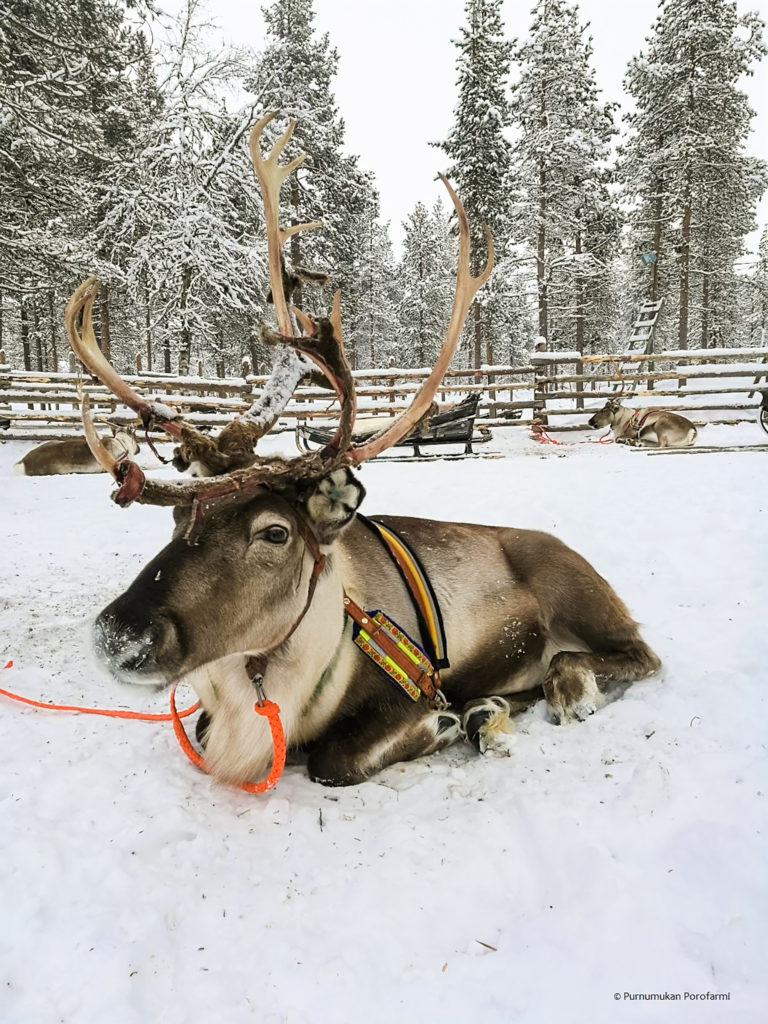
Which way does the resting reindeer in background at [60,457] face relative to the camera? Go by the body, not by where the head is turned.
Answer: to the viewer's right

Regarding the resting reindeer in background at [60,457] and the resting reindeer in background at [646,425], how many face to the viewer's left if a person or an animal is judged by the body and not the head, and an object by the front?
1

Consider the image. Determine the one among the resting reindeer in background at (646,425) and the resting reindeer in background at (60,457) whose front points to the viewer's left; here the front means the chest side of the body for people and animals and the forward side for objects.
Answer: the resting reindeer in background at (646,425)

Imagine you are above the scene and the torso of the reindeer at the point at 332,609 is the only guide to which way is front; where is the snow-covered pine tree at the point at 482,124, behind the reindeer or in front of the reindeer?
behind

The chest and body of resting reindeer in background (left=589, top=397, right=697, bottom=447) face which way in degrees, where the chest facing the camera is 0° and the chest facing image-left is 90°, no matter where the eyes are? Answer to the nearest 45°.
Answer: approximately 90°
